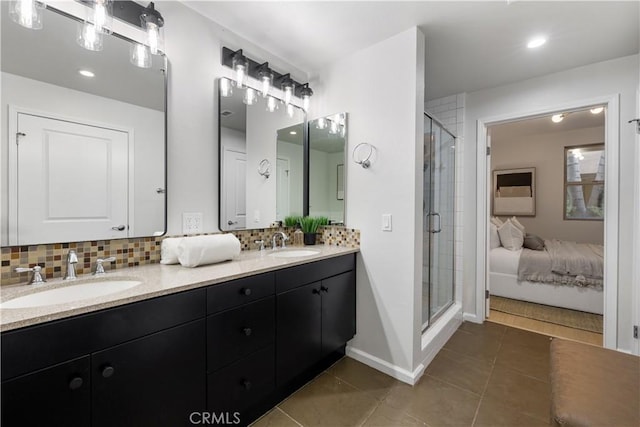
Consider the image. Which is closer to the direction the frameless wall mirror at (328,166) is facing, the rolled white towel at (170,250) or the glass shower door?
the rolled white towel

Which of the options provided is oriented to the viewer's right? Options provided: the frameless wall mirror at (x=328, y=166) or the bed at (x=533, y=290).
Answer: the bed

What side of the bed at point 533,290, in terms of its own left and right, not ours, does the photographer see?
right

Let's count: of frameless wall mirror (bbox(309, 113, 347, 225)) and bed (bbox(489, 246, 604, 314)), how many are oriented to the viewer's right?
1

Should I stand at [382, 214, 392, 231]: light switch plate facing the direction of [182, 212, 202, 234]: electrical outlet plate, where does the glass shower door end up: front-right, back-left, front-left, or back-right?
back-right

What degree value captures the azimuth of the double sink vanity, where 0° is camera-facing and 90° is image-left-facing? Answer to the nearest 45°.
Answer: approximately 315°

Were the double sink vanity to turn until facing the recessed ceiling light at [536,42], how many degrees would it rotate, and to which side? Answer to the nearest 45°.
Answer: approximately 45° to its left

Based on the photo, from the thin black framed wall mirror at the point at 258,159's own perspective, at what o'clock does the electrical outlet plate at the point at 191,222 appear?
The electrical outlet plate is roughly at 3 o'clock from the thin black framed wall mirror.
